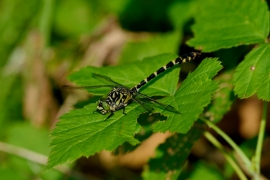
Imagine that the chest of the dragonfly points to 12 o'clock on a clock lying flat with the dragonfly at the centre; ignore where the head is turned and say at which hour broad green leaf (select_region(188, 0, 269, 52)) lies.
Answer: The broad green leaf is roughly at 6 o'clock from the dragonfly.

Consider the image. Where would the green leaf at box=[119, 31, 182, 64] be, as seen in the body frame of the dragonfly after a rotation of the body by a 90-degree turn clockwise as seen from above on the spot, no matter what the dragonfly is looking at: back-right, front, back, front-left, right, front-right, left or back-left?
front-right

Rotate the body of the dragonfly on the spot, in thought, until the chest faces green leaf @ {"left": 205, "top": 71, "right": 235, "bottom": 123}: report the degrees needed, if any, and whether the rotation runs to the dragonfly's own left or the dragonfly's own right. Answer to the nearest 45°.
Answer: approximately 180°

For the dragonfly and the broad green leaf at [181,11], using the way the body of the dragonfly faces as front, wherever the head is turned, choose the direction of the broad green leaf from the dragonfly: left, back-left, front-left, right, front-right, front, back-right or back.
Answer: back-right

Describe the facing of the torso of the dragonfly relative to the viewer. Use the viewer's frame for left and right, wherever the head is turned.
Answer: facing the viewer and to the left of the viewer

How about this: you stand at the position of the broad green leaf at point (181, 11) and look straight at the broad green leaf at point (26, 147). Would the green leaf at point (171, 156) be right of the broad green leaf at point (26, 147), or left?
left
